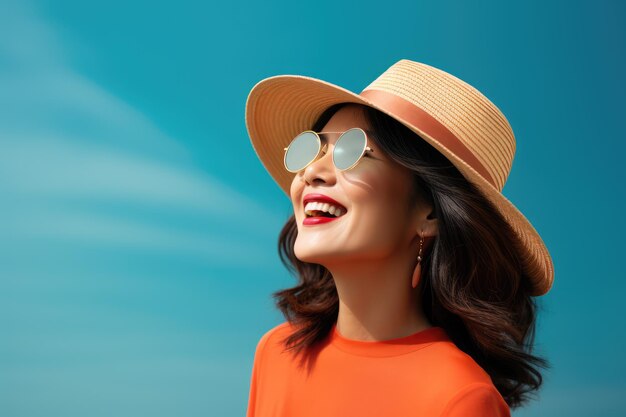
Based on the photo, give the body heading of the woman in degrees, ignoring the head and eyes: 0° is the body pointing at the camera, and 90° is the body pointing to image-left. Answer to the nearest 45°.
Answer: approximately 45°
